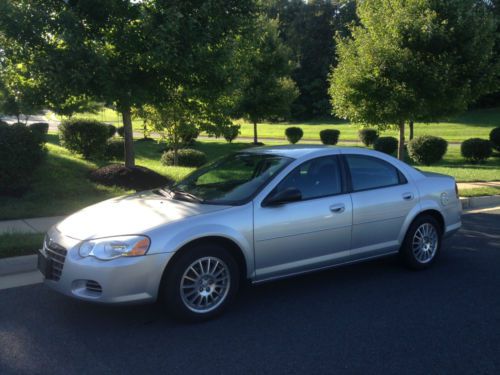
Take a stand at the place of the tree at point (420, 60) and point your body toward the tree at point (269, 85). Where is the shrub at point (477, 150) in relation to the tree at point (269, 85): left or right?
right

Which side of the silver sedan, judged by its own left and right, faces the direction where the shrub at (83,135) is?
right

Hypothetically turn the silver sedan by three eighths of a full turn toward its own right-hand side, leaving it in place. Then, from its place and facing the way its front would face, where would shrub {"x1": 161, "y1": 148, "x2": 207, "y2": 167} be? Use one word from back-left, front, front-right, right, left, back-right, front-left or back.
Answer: front

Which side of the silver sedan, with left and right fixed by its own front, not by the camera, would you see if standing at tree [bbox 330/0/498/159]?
back

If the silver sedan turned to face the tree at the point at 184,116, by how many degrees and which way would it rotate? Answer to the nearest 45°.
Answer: approximately 135° to its right

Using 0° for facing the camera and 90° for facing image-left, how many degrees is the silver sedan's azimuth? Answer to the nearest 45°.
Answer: approximately 45°

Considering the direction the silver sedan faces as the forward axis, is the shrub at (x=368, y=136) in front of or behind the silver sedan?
behind

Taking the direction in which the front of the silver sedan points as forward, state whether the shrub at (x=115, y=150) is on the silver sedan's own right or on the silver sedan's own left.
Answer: on the silver sedan's own right

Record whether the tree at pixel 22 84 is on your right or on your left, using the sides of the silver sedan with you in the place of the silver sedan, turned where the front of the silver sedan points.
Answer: on your right
